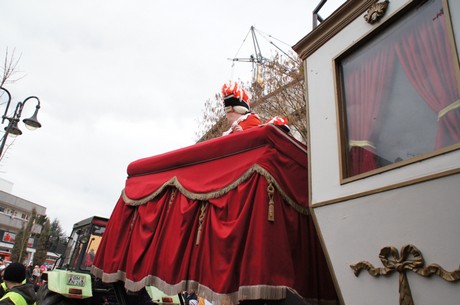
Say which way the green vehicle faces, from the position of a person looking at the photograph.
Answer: facing away from the viewer and to the left of the viewer

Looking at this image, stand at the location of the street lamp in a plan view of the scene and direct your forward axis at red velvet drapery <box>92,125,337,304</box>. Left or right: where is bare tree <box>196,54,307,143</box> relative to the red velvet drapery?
left

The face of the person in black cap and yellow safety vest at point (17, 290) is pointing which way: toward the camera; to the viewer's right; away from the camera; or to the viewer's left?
away from the camera

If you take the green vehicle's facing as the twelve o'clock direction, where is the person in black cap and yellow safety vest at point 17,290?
The person in black cap and yellow safety vest is roughly at 8 o'clock from the green vehicle.

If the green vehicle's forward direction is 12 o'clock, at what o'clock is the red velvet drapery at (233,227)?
The red velvet drapery is roughly at 7 o'clock from the green vehicle.
